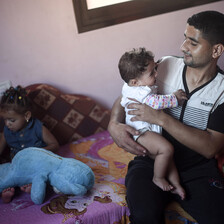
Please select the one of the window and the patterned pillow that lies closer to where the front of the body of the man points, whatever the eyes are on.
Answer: the patterned pillow

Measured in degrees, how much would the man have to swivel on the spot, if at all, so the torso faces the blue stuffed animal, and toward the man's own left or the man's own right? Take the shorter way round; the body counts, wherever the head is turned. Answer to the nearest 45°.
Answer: approximately 45° to the man's own right

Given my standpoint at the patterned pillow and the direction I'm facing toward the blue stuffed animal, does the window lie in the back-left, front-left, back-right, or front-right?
back-left

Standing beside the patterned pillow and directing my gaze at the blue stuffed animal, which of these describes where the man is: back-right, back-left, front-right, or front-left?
front-left

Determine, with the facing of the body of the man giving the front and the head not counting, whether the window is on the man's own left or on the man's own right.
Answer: on the man's own right
